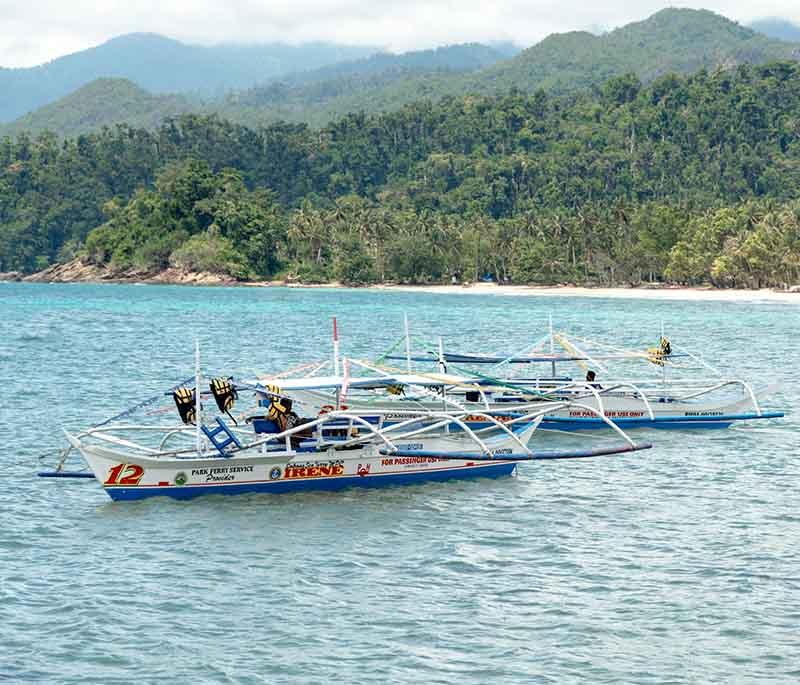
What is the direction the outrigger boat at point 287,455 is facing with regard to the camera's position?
facing to the left of the viewer
